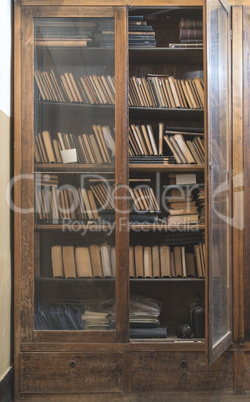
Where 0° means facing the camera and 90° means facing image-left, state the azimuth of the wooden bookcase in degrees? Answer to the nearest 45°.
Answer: approximately 0°
